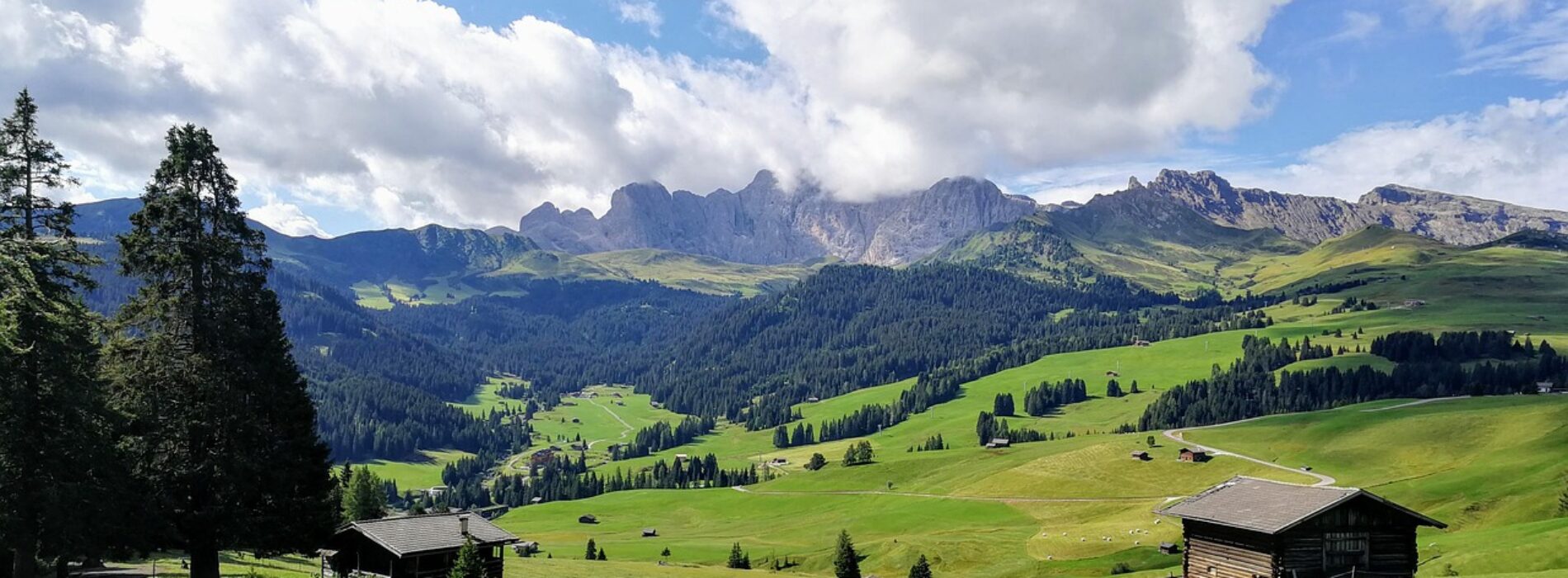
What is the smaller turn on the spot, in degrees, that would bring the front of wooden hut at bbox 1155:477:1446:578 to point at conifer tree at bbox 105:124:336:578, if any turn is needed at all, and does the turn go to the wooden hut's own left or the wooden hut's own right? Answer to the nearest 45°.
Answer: approximately 90° to the wooden hut's own right

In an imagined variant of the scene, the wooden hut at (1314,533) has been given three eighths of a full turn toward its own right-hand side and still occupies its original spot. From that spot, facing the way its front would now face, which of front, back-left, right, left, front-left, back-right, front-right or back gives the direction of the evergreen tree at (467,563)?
front-left

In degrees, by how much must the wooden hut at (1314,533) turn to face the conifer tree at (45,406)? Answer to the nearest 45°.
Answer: approximately 90° to its right

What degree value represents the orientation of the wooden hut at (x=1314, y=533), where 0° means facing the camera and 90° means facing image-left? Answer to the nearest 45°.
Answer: approximately 315°
